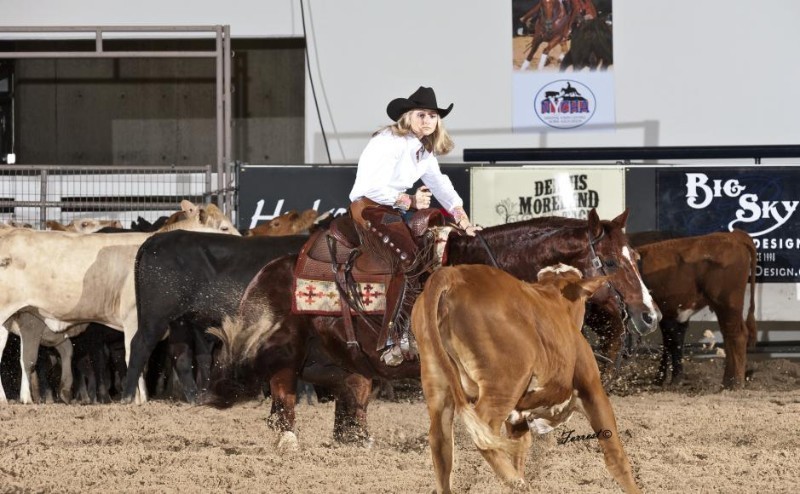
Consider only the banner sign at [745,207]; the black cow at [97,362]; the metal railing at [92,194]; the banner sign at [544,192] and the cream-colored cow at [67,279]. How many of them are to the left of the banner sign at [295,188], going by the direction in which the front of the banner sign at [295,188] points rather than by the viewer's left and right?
2

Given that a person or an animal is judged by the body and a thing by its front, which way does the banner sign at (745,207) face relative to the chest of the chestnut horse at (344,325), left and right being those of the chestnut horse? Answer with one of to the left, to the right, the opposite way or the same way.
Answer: to the right

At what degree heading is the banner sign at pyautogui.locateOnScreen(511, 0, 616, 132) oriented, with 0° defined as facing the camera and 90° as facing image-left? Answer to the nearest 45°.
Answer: approximately 0°

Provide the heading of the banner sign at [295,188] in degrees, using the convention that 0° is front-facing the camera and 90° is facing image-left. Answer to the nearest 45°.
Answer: approximately 0°

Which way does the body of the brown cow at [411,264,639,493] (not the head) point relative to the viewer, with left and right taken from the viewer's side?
facing away from the viewer and to the right of the viewer

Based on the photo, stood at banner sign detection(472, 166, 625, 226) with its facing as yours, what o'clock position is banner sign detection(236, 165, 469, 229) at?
banner sign detection(236, 165, 469, 229) is roughly at 3 o'clock from banner sign detection(472, 166, 625, 226).

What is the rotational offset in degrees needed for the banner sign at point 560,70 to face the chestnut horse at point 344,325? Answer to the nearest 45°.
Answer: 0° — it already faces it

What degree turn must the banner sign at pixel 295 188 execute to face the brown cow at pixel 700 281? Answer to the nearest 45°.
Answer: approximately 90° to its left

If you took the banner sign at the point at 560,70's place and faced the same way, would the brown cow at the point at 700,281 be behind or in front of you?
in front

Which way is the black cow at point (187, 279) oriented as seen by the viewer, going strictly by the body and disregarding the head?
to the viewer's right
